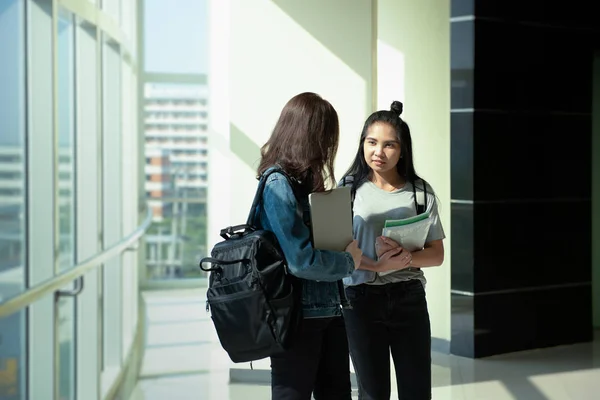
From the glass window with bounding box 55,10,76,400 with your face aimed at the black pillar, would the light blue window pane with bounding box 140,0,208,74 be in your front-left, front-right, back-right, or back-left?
front-left

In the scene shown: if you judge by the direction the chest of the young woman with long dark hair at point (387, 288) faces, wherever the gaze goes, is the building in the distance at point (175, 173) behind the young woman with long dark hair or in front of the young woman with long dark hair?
behind

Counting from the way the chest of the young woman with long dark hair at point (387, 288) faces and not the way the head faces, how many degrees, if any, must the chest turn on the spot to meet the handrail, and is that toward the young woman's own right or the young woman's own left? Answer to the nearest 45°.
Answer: approximately 90° to the young woman's own right

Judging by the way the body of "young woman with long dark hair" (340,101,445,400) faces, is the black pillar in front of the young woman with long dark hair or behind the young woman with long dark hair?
behind

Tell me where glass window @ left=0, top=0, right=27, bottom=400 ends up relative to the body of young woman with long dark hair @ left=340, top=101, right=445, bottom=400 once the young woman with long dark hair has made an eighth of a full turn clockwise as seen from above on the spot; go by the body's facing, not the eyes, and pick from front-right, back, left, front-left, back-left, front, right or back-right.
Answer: front-right

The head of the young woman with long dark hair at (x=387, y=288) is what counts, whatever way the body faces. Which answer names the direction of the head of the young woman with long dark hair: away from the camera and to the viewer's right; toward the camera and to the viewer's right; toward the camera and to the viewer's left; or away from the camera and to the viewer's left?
toward the camera and to the viewer's left

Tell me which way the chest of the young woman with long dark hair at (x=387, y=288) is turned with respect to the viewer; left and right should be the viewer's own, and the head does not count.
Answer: facing the viewer

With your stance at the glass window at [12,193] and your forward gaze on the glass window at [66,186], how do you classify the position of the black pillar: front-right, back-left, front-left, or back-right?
front-right
